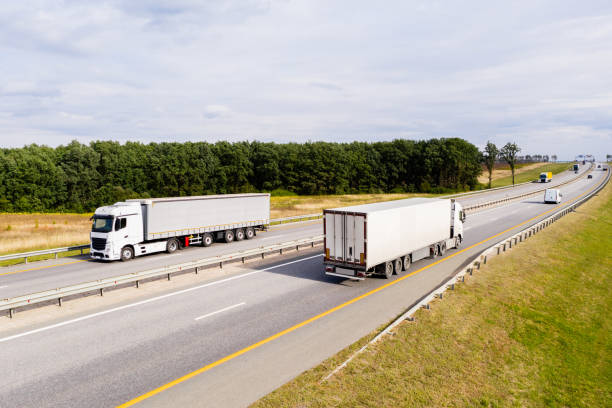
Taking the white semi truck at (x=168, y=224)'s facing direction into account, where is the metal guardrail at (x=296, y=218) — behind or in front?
behind

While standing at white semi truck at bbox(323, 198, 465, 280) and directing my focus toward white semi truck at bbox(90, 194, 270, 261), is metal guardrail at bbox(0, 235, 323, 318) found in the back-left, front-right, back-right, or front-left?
front-left

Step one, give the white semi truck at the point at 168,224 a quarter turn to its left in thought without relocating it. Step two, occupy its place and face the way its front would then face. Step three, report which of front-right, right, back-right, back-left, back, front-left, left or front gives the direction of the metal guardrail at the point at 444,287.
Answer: front

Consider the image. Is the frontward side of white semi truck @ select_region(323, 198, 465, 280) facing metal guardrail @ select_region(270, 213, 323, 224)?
no

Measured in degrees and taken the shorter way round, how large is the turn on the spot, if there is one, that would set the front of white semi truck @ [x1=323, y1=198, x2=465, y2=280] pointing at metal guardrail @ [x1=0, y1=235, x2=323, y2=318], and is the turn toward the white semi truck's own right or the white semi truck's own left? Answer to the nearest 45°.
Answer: approximately 135° to the white semi truck's own left

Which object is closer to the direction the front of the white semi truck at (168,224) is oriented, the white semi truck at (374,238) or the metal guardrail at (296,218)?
the white semi truck

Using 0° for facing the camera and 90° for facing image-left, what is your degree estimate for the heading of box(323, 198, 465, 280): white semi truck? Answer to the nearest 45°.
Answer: approximately 225°

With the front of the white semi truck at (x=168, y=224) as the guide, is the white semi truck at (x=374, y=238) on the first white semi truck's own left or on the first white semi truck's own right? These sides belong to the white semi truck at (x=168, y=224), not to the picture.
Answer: on the first white semi truck's own left

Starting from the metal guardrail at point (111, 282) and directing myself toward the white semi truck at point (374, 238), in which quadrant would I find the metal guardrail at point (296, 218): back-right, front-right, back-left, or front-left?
front-left

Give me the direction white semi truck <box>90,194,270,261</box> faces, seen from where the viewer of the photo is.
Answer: facing the viewer and to the left of the viewer

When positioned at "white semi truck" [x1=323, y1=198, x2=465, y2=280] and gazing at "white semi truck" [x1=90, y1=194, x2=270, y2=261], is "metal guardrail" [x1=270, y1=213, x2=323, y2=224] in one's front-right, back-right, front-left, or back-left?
front-right
